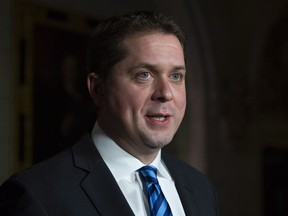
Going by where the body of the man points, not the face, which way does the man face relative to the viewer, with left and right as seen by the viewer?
facing the viewer and to the right of the viewer
